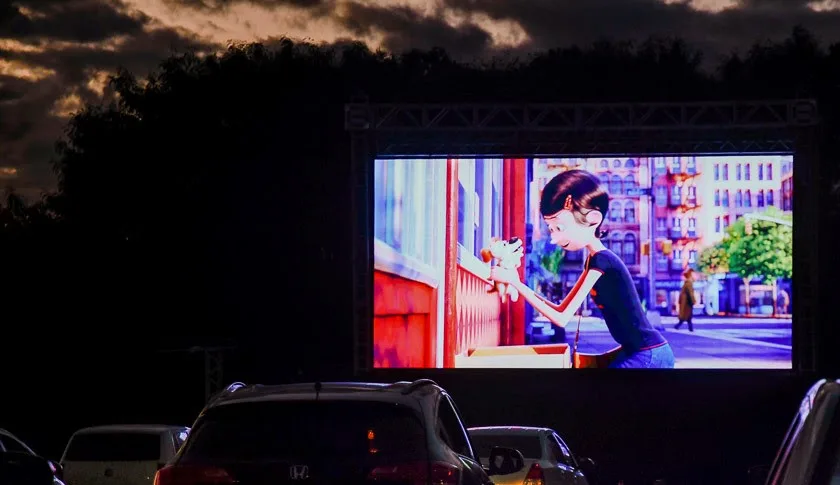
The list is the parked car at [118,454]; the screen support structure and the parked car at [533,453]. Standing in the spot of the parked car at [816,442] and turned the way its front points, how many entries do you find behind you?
0

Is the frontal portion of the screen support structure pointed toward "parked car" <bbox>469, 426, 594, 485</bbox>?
yes

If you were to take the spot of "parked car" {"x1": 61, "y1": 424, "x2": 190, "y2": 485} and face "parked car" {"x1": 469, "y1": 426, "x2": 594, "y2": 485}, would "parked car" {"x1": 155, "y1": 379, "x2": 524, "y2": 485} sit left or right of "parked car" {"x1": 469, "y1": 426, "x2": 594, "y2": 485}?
right

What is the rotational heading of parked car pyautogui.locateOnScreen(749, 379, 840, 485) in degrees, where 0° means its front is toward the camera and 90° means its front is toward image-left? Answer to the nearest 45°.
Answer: approximately 180°

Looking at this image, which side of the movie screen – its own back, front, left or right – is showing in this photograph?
front

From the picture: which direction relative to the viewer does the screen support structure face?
toward the camera

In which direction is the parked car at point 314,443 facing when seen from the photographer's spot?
facing away from the viewer

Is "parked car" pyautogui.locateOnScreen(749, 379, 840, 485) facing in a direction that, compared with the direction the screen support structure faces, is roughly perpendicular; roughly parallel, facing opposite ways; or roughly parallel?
roughly parallel, facing opposite ways

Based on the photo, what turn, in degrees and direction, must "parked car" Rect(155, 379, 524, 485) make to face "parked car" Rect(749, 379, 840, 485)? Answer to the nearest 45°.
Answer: approximately 135° to its right

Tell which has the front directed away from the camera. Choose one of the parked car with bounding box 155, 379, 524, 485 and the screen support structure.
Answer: the parked car

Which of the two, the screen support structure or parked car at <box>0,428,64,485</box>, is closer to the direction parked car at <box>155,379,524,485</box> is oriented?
the screen support structure

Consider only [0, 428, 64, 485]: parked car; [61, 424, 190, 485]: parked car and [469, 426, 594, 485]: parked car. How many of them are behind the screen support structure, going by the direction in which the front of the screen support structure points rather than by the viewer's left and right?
0

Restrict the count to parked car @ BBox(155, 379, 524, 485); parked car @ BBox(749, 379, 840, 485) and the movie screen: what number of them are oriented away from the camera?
2

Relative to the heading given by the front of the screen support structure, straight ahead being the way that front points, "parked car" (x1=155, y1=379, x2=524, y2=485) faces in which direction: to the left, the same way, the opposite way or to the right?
the opposite way

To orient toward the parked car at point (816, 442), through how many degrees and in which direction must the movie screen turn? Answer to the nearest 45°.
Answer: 0° — it already faces it

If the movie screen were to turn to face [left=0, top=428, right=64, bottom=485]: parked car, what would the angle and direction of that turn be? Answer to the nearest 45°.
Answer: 0° — it already faces it
